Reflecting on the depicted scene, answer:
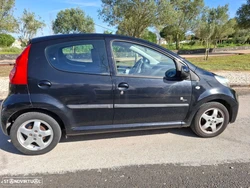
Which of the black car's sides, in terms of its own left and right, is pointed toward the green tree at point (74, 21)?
left

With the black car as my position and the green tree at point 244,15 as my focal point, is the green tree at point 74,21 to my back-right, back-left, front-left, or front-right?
front-left

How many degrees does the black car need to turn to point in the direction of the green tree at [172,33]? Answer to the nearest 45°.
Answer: approximately 90° to its left

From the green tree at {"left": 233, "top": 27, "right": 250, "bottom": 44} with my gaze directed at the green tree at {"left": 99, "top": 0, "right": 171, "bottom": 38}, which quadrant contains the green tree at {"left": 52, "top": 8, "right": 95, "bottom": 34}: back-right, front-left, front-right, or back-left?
front-right

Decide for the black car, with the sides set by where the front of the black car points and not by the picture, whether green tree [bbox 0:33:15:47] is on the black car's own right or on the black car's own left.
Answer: on the black car's own left

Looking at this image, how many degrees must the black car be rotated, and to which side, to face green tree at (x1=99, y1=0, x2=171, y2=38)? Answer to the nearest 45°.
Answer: approximately 90° to its left

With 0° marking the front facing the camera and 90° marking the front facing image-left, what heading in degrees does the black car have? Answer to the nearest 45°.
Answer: approximately 270°
